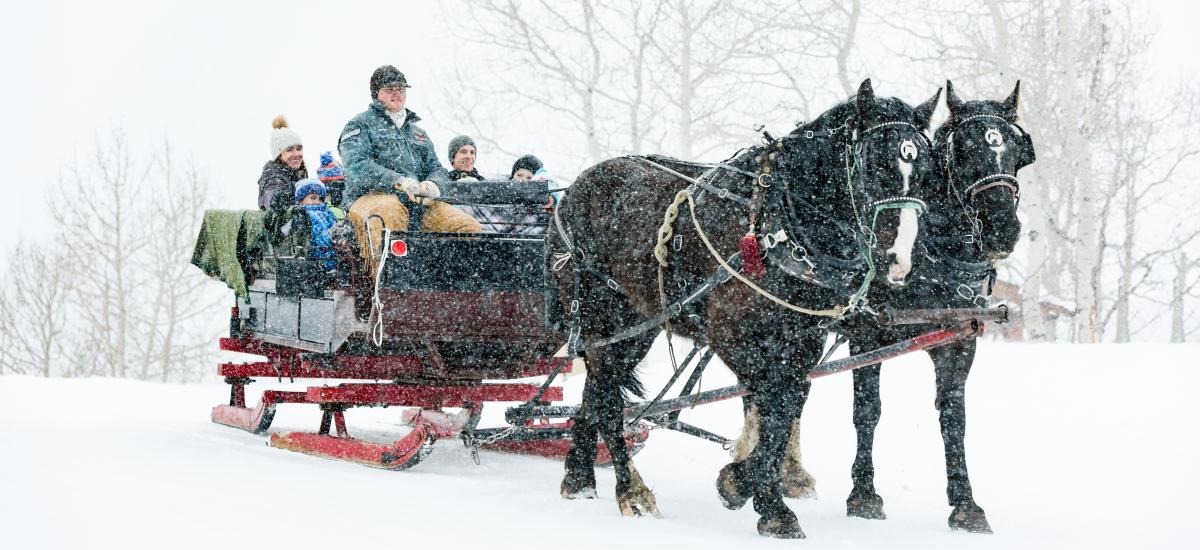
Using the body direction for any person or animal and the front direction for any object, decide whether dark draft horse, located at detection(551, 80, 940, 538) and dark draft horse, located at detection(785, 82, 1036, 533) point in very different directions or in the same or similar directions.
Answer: same or similar directions

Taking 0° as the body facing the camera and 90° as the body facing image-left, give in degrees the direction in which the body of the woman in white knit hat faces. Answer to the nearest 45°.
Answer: approximately 315°

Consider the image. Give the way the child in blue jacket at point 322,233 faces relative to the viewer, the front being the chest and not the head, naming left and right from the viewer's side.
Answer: facing the viewer and to the right of the viewer

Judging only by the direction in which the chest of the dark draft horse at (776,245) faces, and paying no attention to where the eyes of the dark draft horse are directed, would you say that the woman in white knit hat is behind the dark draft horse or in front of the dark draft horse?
behind

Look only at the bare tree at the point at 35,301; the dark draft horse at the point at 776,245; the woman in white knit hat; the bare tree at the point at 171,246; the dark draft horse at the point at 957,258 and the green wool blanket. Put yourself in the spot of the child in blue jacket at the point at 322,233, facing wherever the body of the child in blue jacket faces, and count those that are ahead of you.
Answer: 2

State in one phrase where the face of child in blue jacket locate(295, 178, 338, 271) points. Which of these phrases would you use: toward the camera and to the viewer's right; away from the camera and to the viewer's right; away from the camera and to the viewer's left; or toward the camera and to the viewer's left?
toward the camera and to the viewer's right

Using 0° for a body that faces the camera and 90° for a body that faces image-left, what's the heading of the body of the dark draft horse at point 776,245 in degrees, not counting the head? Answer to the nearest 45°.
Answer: approximately 315°

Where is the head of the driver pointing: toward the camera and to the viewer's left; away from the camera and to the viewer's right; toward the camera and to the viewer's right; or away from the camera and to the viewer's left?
toward the camera and to the viewer's right

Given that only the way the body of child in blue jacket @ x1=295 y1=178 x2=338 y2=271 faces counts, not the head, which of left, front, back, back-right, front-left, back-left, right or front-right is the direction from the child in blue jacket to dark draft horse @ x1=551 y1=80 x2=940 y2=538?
front

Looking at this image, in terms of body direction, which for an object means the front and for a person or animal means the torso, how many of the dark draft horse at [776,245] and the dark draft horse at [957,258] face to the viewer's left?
0

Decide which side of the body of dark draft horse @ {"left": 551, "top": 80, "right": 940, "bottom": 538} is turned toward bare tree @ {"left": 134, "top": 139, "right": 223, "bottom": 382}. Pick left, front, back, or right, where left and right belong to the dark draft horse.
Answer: back

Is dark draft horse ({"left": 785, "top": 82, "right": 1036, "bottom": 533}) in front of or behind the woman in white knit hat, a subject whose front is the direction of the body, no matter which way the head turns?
in front

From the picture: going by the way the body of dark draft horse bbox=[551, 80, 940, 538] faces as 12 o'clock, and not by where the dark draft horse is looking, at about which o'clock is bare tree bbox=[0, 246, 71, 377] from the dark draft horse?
The bare tree is roughly at 6 o'clock from the dark draft horse.

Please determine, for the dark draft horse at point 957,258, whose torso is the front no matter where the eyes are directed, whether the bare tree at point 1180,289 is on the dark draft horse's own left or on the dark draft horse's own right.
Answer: on the dark draft horse's own left
